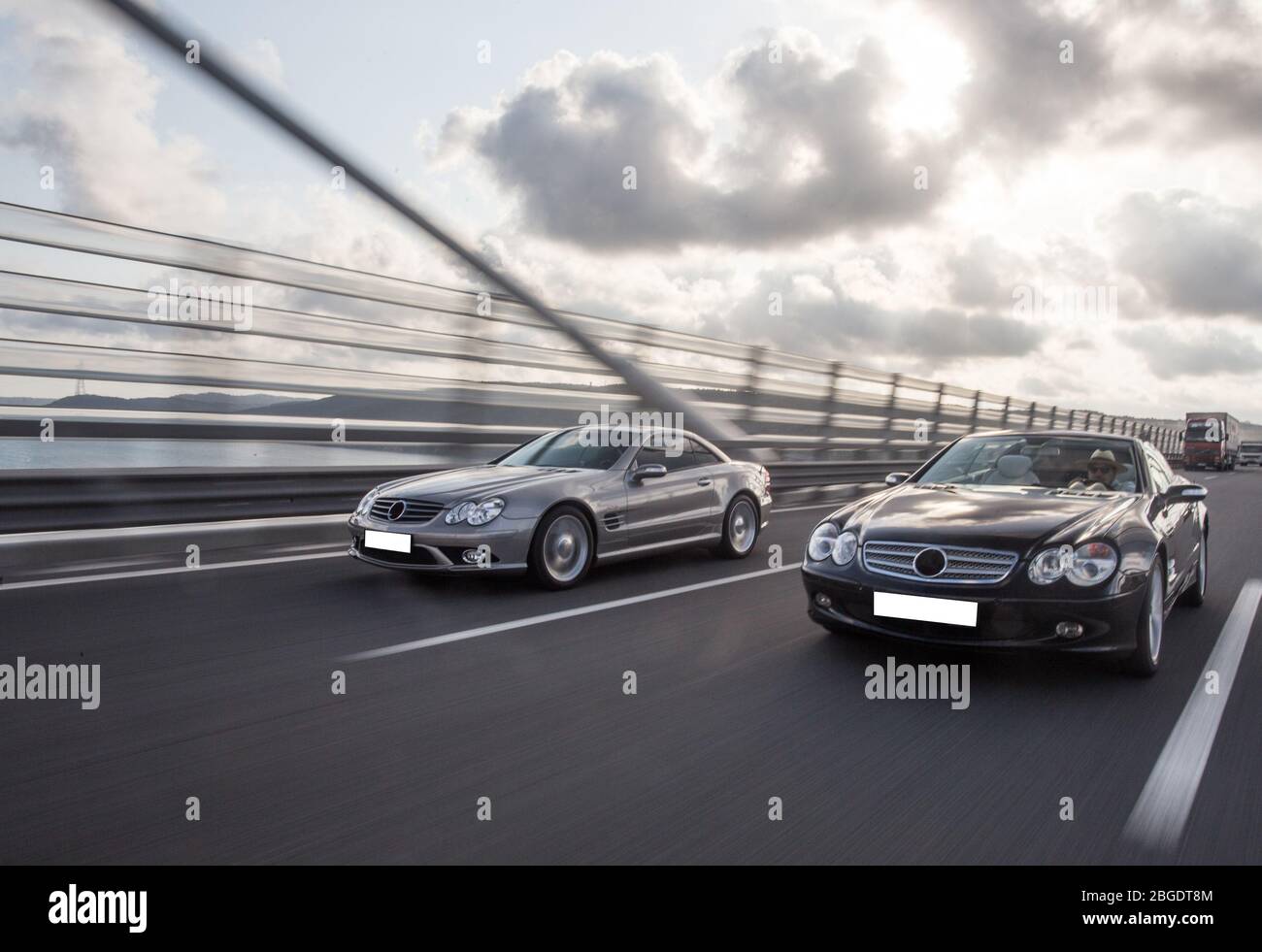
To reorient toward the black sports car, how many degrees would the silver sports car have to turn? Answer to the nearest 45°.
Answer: approximately 90° to its left

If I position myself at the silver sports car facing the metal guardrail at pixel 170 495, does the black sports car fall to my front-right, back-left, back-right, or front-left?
back-left

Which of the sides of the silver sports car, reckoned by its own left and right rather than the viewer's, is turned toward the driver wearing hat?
left

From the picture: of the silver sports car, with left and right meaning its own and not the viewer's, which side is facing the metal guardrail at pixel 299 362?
right

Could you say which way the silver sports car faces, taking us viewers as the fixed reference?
facing the viewer and to the left of the viewer

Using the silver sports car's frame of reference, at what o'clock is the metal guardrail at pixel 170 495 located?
The metal guardrail is roughly at 2 o'clock from the silver sports car.
